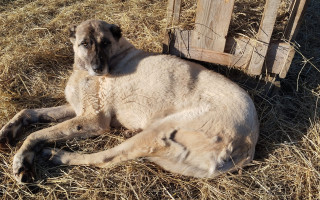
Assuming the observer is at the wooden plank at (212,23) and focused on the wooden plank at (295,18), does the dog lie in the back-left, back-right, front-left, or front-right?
back-right

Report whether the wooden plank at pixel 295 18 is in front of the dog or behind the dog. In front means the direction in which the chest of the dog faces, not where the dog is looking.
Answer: behind

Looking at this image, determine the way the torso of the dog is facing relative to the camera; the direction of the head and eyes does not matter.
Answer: to the viewer's left

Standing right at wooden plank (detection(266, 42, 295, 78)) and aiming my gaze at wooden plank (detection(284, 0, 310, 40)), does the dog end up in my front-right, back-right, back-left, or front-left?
back-left

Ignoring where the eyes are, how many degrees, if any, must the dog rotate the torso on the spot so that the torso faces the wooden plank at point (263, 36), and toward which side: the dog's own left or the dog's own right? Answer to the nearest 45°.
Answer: approximately 135° to the dog's own right
